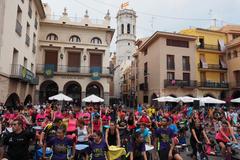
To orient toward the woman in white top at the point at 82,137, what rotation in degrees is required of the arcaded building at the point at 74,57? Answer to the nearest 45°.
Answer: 0° — it already faces them

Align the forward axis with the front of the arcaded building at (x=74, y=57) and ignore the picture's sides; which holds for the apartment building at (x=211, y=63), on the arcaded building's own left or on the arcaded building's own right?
on the arcaded building's own left

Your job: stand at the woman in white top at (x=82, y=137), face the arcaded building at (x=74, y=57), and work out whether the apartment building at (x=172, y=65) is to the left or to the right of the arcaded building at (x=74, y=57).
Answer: right

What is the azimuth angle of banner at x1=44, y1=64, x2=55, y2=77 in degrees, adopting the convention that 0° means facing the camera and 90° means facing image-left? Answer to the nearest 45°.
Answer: approximately 0°

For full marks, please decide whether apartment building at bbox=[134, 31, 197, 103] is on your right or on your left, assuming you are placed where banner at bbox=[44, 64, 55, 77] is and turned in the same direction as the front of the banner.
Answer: on your left

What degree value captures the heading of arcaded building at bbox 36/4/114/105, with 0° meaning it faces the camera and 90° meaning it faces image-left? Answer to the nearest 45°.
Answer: approximately 0°

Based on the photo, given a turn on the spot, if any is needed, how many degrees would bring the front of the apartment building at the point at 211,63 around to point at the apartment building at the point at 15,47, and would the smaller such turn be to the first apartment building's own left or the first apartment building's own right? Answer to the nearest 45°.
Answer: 0° — it already faces it

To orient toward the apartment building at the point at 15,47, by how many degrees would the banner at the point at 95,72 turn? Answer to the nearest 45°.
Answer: approximately 45° to its right

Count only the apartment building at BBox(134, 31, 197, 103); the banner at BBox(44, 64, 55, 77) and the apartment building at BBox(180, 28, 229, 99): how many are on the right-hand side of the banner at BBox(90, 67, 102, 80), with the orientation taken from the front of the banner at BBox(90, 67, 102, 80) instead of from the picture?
1

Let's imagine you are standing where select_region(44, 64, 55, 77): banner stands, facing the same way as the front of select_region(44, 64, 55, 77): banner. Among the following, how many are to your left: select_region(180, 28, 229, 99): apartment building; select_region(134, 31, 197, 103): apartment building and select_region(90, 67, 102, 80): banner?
3

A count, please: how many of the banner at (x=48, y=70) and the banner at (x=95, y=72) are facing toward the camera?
2
